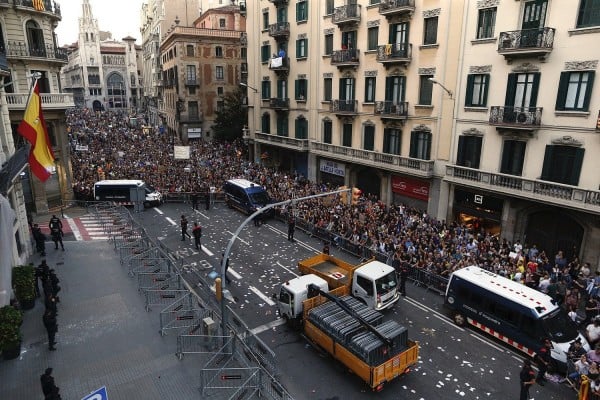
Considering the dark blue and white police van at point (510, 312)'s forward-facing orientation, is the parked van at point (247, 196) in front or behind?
behind

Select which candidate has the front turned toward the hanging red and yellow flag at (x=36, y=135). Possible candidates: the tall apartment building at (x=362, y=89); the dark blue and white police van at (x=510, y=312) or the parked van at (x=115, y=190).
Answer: the tall apartment building

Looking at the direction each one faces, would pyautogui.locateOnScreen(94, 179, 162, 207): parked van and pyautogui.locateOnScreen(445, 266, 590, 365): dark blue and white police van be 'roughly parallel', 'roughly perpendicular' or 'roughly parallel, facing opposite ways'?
roughly perpendicular

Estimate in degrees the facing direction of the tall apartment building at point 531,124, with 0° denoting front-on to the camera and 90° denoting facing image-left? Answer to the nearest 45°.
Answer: approximately 45°

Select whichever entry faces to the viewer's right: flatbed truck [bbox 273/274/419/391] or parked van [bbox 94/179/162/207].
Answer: the parked van

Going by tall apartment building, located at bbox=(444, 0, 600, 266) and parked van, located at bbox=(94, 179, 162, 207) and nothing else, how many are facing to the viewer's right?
1

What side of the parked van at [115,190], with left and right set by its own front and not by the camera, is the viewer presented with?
right

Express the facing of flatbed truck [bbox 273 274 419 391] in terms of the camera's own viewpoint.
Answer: facing away from the viewer and to the left of the viewer

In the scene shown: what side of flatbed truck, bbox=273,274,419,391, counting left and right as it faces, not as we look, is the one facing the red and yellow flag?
front

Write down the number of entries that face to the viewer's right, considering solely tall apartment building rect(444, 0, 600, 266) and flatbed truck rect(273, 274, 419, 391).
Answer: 0

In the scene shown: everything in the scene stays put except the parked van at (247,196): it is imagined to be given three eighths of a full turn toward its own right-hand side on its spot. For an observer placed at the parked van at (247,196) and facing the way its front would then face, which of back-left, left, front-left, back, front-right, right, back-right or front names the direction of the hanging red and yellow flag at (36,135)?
front-left

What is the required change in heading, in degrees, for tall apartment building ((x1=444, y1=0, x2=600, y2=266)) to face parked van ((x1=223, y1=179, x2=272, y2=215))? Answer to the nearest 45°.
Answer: approximately 45° to its right

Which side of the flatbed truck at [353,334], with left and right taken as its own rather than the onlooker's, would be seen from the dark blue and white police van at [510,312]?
right

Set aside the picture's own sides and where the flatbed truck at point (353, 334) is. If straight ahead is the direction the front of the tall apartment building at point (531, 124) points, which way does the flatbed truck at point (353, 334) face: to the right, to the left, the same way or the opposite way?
to the right

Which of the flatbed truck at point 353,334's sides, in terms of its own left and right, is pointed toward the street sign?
left
